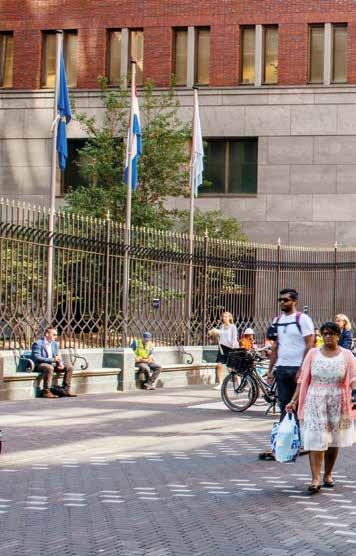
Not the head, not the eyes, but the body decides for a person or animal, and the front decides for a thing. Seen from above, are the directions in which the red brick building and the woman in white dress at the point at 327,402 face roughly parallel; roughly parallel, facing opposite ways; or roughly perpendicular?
roughly parallel

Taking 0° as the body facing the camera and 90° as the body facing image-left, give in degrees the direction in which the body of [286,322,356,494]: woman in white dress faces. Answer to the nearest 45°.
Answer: approximately 0°

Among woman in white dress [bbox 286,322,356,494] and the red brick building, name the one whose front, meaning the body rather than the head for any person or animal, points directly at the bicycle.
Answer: the red brick building

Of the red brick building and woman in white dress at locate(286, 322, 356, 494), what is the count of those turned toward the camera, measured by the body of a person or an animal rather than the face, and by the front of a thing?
2

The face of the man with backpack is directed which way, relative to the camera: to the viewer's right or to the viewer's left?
to the viewer's left

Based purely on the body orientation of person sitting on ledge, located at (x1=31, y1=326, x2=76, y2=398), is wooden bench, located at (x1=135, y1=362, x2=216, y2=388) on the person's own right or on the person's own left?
on the person's own left

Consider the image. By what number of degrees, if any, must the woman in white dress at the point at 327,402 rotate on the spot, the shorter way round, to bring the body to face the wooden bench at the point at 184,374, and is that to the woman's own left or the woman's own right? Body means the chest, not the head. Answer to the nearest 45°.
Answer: approximately 180°

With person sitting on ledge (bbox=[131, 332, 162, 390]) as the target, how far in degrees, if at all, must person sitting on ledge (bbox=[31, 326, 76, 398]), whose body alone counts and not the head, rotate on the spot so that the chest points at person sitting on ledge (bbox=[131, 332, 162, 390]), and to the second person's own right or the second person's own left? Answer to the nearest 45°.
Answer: approximately 90° to the second person's own left

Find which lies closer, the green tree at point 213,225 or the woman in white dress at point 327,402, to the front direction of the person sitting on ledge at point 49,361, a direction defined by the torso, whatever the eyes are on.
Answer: the woman in white dress

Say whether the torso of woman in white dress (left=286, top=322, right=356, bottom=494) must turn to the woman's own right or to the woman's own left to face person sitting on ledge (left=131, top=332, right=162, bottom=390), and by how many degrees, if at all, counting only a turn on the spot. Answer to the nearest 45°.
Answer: approximately 180°

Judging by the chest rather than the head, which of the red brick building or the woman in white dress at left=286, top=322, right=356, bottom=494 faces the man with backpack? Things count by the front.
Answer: the red brick building

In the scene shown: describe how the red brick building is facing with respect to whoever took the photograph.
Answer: facing the viewer

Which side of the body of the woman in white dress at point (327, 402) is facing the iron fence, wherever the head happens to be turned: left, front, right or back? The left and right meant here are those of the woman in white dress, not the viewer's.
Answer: back

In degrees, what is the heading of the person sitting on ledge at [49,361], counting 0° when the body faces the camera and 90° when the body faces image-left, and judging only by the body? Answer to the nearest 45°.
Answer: approximately 315°

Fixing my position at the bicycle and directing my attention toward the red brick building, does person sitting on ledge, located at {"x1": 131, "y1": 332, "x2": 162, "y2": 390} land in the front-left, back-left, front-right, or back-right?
front-left
